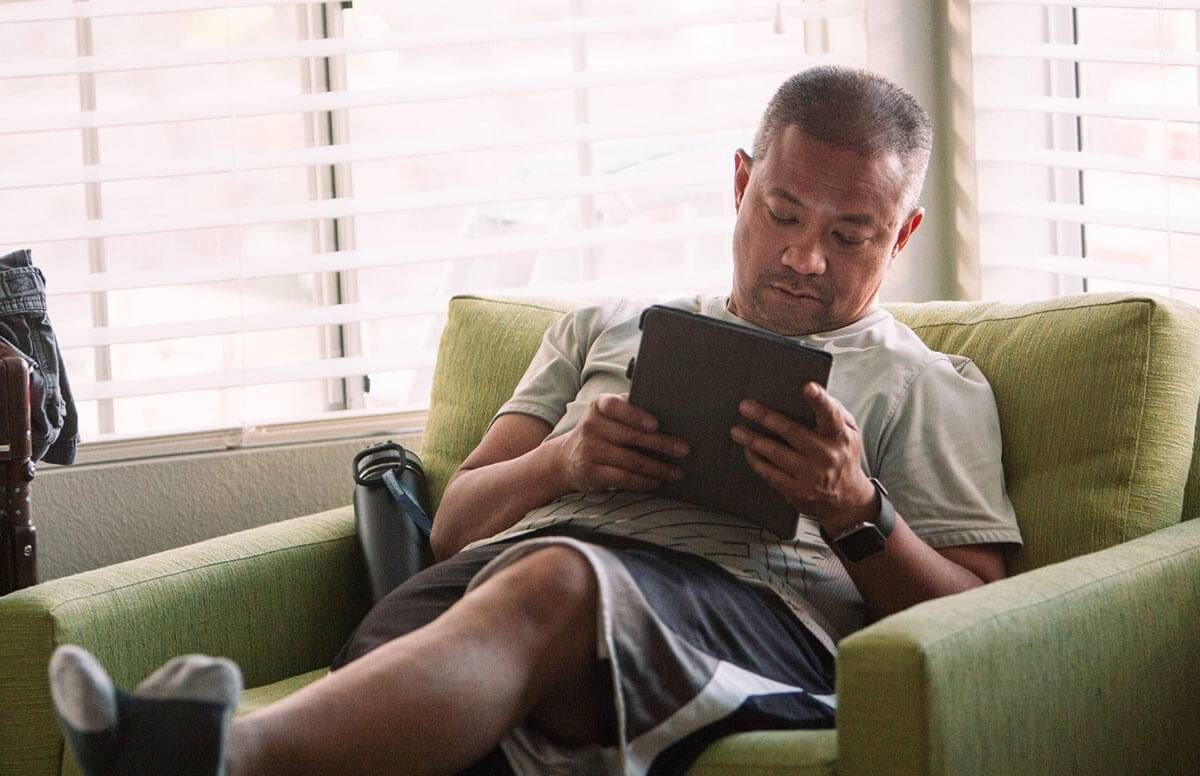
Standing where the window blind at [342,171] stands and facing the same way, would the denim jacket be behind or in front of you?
in front

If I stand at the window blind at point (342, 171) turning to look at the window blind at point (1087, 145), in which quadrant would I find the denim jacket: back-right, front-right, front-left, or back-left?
back-right

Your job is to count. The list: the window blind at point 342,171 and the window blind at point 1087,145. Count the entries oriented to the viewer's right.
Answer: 0

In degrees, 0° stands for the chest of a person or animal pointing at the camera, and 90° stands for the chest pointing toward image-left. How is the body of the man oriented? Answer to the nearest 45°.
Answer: approximately 45°

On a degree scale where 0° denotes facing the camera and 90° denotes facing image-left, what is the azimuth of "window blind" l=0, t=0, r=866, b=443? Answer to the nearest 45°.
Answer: approximately 0°

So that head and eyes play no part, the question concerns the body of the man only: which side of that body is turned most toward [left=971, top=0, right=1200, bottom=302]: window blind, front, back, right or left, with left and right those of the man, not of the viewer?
back

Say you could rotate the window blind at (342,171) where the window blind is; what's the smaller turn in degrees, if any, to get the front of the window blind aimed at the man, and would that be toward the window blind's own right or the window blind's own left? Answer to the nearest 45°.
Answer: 0° — it already faces them
